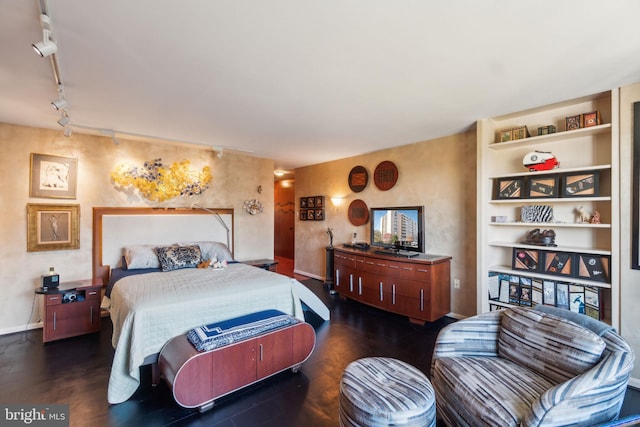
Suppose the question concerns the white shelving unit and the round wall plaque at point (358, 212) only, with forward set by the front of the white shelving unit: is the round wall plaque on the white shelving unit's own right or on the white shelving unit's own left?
on the white shelving unit's own right

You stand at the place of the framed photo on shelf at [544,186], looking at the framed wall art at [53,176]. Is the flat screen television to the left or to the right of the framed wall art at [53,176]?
right

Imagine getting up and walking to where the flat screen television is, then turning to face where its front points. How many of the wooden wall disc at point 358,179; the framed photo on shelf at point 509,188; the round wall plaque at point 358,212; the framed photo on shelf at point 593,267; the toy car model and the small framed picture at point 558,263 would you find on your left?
4

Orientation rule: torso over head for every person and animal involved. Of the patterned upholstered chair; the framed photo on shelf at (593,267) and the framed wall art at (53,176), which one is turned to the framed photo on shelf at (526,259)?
the framed wall art

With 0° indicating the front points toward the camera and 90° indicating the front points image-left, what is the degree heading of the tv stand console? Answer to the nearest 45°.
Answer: approximately 45°
